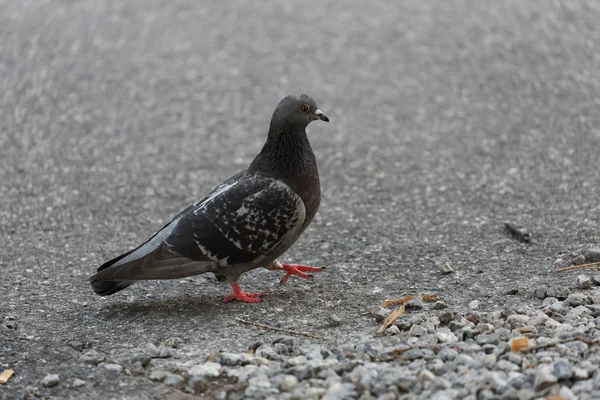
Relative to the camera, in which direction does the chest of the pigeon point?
to the viewer's right

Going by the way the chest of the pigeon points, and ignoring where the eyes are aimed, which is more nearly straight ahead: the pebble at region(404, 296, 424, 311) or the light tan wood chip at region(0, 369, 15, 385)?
the pebble

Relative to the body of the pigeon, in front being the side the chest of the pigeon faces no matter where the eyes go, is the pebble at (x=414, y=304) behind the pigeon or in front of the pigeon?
in front

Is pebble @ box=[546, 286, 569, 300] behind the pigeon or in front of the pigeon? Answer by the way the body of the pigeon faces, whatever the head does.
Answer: in front

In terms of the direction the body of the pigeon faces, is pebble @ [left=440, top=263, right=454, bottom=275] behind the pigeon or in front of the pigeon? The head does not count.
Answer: in front

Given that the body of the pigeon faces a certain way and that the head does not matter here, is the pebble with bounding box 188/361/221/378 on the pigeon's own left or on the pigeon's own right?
on the pigeon's own right

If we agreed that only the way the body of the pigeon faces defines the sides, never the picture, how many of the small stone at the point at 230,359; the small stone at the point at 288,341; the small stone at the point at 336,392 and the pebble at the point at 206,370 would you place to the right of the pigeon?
4

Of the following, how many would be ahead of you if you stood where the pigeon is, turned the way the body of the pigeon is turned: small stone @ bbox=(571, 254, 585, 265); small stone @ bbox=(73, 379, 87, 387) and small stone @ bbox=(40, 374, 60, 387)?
1

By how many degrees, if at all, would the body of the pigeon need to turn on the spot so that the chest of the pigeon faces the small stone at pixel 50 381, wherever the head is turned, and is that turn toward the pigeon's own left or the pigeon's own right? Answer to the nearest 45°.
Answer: approximately 135° to the pigeon's own right

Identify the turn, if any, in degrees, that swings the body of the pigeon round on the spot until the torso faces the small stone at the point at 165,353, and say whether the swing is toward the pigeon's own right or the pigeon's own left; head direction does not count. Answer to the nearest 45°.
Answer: approximately 135° to the pigeon's own right

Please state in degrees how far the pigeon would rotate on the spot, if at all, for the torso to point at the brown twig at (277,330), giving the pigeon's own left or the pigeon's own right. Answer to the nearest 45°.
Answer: approximately 90° to the pigeon's own right

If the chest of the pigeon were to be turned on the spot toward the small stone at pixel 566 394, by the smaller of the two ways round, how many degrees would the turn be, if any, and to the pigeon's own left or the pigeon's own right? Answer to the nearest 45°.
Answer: approximately 45° to the pigeon's own right

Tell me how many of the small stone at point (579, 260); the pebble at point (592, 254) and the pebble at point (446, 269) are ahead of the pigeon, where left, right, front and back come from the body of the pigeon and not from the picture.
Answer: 3

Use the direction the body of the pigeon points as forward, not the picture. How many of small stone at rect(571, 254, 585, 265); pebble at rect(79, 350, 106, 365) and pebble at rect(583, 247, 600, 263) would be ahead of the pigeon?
2

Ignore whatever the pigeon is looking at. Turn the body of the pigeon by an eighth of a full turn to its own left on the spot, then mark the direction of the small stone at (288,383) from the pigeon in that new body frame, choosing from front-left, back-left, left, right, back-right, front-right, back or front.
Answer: back-right
